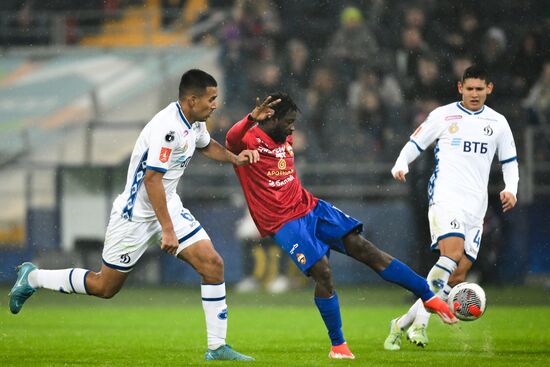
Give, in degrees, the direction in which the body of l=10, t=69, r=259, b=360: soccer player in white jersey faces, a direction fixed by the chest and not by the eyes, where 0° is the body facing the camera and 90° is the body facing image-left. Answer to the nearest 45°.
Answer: approximately 270°

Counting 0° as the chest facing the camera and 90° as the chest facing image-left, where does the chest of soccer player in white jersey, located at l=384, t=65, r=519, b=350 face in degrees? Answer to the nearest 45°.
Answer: approximately 0°

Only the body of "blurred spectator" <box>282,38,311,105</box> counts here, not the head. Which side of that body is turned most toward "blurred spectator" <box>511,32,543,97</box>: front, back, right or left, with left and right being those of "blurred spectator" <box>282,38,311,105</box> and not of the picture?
left

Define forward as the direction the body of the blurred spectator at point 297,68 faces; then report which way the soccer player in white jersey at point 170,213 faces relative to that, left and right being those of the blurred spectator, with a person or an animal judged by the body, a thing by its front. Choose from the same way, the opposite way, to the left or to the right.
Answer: to the left

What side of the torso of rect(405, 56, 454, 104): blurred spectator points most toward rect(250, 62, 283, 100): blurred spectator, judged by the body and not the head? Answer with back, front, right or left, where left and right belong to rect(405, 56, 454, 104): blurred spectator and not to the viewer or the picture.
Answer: right

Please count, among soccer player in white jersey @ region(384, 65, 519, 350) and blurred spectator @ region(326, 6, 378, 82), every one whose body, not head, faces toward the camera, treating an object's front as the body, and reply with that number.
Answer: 2

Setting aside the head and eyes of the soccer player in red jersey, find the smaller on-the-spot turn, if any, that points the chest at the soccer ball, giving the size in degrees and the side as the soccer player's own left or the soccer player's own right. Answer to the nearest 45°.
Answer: approximately 45° to the soccer player's own left

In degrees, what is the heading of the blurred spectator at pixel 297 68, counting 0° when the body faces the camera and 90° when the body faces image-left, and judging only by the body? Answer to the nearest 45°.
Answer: approximately 0°

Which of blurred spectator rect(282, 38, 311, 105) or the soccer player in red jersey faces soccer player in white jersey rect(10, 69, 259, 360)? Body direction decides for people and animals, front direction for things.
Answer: the blurred spectator

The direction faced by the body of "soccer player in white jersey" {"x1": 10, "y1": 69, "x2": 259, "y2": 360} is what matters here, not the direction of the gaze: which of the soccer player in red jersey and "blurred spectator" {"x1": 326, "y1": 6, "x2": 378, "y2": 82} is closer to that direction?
the soccer player in red jersey
